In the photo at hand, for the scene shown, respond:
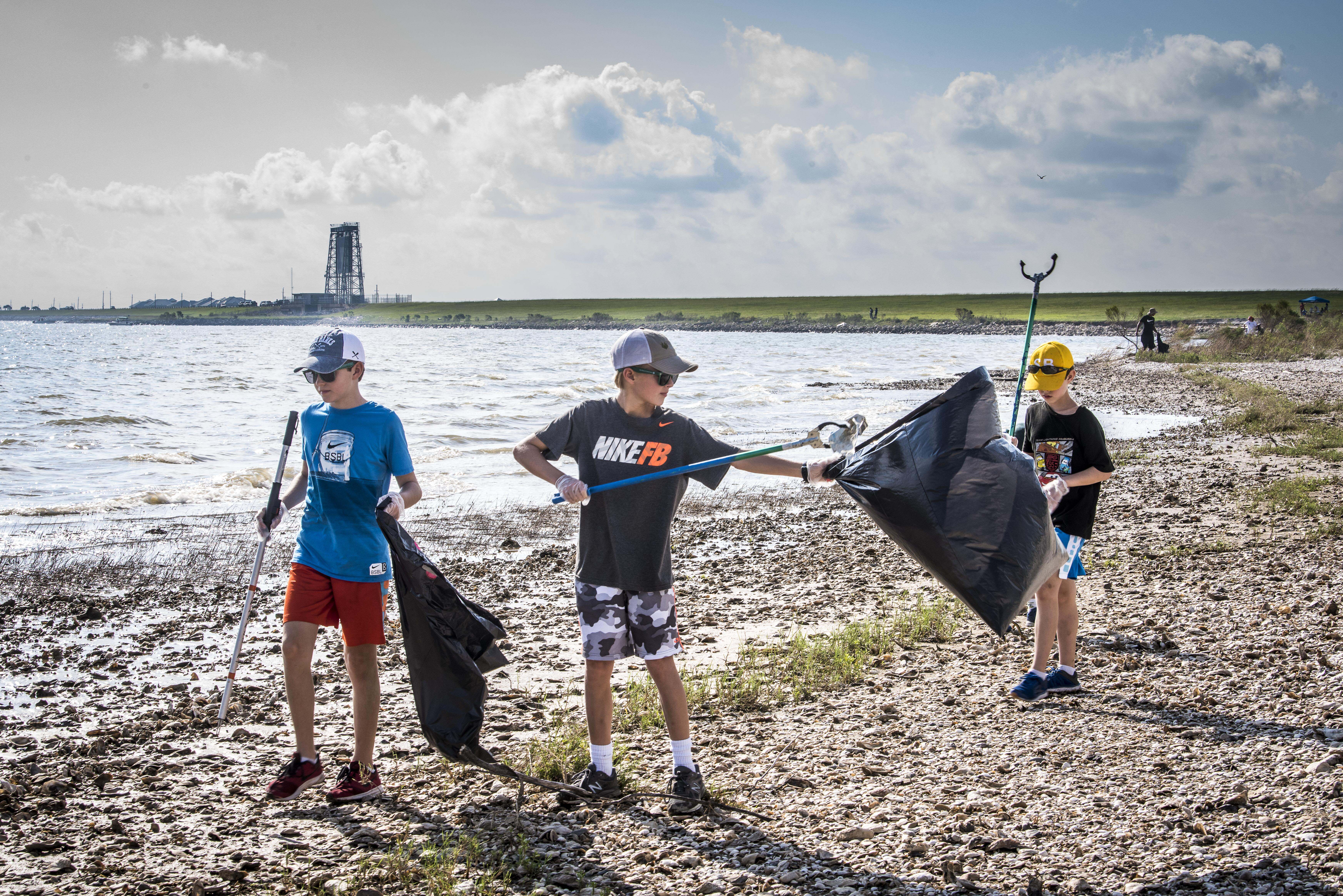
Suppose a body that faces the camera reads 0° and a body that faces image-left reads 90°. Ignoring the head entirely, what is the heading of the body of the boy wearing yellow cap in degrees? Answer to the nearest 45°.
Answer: approximately 45°

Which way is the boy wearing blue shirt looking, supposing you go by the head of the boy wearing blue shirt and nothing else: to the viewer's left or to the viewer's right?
to the viewer's left

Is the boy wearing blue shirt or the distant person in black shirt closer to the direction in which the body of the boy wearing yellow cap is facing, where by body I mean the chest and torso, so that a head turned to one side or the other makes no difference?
the boy wearing blue shirt

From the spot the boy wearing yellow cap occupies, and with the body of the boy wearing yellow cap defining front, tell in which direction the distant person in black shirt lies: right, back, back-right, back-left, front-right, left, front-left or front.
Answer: back-right
